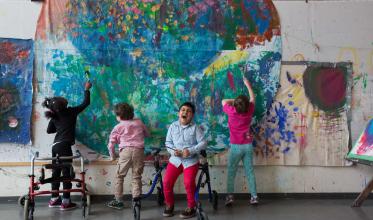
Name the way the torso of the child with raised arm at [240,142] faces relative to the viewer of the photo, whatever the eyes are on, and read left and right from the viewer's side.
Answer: facing away from the viewer

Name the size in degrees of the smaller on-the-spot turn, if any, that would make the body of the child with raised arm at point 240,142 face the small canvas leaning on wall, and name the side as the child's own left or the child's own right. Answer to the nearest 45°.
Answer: approximately 90° to the child's own right

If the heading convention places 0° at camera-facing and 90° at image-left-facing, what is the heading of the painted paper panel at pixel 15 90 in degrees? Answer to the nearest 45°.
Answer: approximately 0°

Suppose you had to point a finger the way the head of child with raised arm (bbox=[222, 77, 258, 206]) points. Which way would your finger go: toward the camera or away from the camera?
away from the camera

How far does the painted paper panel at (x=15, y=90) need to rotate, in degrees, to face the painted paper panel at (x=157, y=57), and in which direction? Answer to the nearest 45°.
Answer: approximately 90° to its left

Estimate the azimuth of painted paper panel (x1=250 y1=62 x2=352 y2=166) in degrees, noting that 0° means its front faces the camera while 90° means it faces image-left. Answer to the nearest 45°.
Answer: approximately 0°

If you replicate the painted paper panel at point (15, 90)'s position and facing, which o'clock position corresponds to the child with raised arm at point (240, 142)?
The child with raised arm is roughly at 10 o'clock from the painted paper panel.

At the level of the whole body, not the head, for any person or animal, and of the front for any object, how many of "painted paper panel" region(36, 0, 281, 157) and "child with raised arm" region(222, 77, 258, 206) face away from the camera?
1

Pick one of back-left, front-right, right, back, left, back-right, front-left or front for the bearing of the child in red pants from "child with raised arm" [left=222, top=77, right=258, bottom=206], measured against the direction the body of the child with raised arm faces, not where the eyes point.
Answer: back-left

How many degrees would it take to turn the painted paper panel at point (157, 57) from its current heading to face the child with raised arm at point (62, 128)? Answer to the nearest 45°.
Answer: approximately 90° to its right
